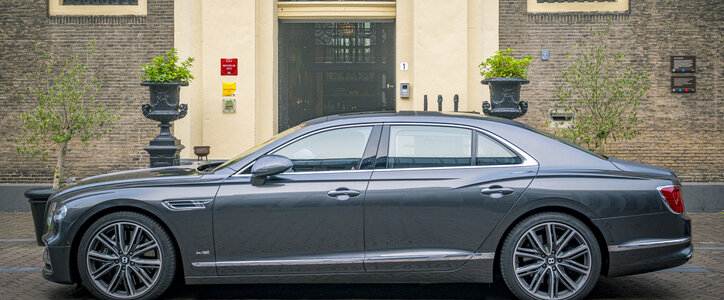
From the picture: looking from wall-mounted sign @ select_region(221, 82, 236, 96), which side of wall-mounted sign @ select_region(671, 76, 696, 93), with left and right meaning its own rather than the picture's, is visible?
right

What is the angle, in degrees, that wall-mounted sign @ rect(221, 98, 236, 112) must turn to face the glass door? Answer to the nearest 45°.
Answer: approximately 135° to its left

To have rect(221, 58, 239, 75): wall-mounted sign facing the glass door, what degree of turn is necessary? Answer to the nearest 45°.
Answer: approximately 135° to its left

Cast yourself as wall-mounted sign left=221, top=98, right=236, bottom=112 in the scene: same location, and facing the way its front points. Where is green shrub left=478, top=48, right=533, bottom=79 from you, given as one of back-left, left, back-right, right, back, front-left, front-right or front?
front-left

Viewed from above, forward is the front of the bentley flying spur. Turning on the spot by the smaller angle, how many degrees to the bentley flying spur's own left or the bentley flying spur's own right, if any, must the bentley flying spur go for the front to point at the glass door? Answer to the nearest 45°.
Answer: approximately 90° to the bentley flying spur's own right

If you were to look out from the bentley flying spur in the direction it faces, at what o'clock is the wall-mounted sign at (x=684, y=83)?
The wall-mounted sign is roughly at 4 o'clock from the bentley flying spur.

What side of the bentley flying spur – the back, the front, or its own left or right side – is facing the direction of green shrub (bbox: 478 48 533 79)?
right

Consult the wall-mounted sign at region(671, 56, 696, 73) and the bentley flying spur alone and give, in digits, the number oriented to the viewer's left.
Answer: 1

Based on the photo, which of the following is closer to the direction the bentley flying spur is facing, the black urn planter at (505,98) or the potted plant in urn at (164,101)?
the potted plant in urn

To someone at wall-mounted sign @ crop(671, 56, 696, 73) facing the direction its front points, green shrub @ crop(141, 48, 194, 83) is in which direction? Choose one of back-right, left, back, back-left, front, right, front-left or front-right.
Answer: front-right

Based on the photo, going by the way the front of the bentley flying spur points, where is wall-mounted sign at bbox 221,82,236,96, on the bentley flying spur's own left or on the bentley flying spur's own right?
on the bentley flying spur's own right
